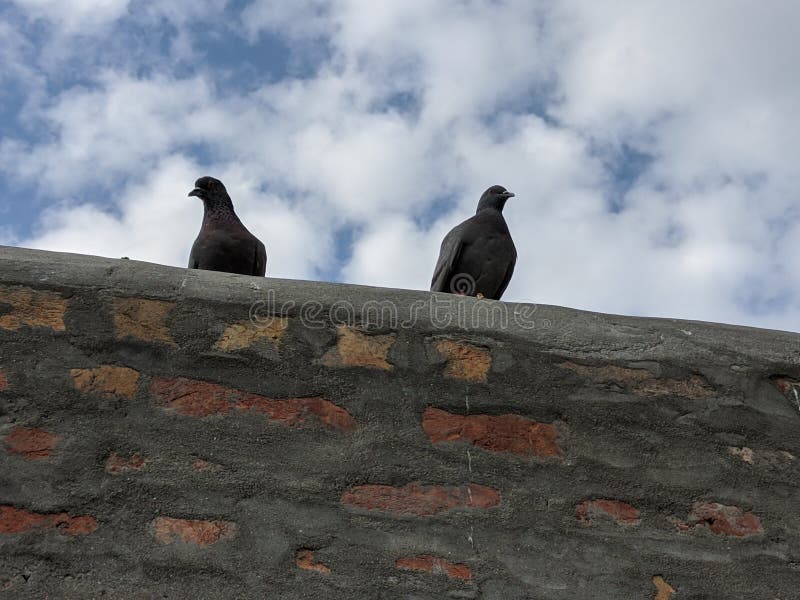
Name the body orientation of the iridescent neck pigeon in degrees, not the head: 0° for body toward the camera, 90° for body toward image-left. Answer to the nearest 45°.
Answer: approximately 45°

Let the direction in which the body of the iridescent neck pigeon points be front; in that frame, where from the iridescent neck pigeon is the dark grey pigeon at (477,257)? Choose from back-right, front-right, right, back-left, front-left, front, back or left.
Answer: back-left
